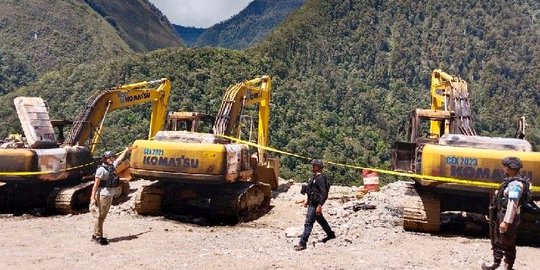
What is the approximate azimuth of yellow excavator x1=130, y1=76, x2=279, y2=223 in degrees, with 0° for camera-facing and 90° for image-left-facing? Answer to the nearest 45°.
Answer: approximately 225°

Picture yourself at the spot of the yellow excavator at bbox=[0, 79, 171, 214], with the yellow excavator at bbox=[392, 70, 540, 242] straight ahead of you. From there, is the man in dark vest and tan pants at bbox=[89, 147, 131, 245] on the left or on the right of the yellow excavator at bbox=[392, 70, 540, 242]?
right

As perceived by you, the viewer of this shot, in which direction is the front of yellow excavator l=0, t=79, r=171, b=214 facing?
facing away from the viewer and to the right of the viewer

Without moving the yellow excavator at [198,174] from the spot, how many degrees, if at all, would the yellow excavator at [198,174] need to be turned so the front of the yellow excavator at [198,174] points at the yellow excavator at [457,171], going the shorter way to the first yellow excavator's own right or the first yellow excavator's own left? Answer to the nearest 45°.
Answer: approximately 90° to the first yellow excavator's own right

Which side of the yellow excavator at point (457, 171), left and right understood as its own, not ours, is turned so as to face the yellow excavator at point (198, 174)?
left

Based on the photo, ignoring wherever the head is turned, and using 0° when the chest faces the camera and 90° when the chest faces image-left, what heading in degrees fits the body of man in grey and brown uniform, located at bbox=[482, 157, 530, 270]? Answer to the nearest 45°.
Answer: approximately 90°
